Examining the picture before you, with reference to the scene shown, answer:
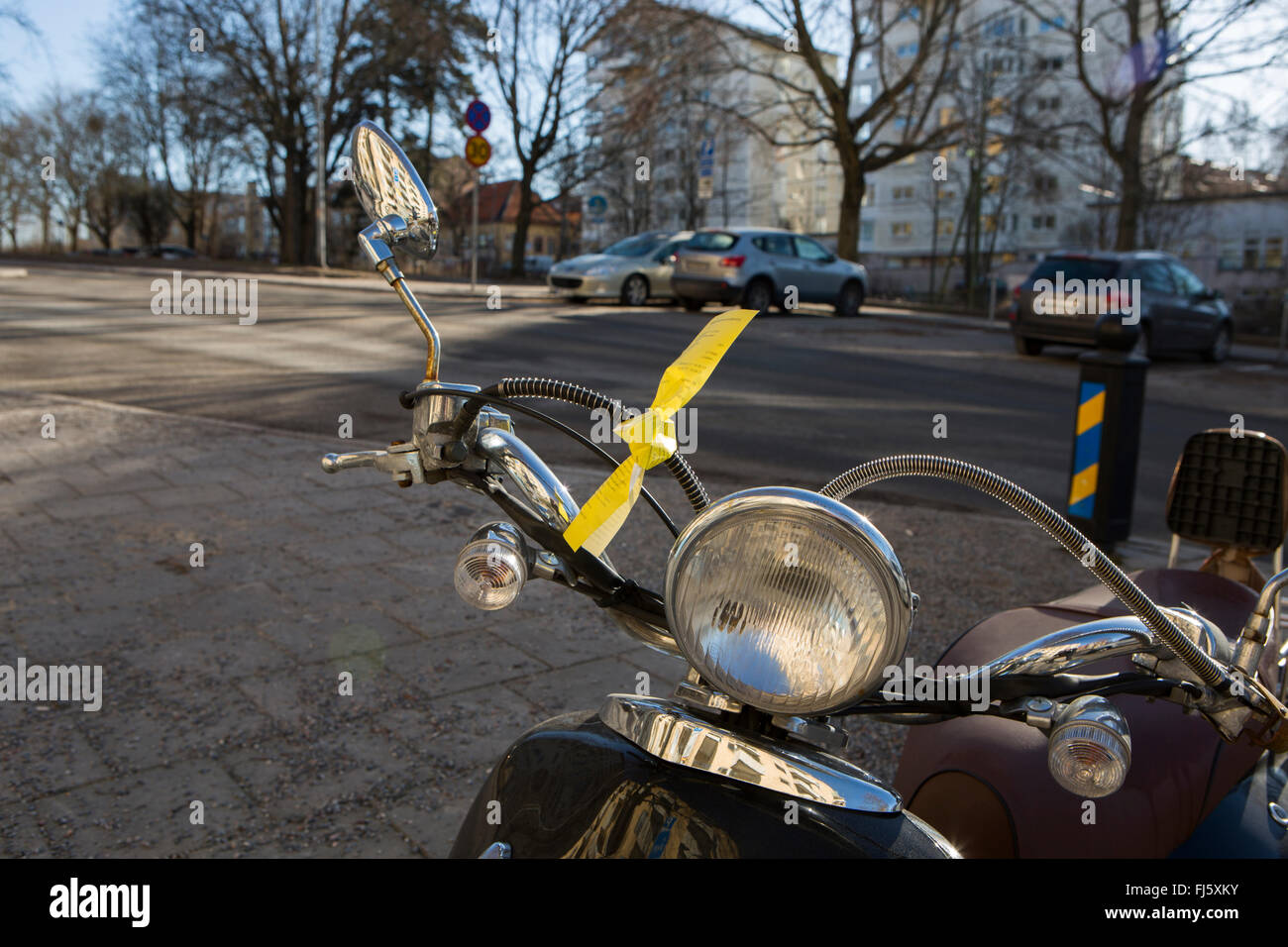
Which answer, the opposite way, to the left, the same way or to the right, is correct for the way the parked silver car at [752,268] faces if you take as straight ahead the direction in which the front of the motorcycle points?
the opposite way

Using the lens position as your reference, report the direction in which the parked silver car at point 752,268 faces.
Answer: facing away from the viewer and to the right of the viewer

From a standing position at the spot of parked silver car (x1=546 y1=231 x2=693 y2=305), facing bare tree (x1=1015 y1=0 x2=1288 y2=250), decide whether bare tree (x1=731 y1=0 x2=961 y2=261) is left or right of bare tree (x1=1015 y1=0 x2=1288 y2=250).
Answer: left

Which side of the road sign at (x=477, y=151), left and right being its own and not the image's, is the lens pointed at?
front

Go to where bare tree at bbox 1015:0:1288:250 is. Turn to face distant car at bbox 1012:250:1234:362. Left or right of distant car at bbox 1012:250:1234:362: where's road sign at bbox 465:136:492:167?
right

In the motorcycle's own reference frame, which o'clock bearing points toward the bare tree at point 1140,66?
The bare tree is roughly at 5 o'clock from the motorcycle.

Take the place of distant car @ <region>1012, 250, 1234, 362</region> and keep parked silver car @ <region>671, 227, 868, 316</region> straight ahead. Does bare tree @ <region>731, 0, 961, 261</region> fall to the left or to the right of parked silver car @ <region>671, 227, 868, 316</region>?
right

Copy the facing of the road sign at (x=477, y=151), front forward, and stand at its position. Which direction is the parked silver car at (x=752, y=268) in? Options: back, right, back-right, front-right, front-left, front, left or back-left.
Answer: left

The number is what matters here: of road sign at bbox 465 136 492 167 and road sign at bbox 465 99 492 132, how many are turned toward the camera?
2

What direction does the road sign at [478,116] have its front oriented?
toward the camera

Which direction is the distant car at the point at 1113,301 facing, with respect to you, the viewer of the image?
facing away from the viewer and to the right of the viewer

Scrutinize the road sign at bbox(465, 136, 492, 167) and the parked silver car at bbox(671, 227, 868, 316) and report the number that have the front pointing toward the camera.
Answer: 1

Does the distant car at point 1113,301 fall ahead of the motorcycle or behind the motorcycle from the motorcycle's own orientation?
behind

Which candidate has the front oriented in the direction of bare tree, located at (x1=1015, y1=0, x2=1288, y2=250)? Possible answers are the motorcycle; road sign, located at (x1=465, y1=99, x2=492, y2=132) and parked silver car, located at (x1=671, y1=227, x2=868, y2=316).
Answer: the parked silver car

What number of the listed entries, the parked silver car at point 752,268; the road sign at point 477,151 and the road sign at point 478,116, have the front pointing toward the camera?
2

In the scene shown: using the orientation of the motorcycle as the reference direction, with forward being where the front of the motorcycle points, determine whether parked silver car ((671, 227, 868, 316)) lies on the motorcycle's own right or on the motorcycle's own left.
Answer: on the motorcycle's own right

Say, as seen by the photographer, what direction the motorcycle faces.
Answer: facing the viewer and to the left of the viewer

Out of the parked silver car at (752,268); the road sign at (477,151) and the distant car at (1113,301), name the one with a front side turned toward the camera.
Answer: the road sign
